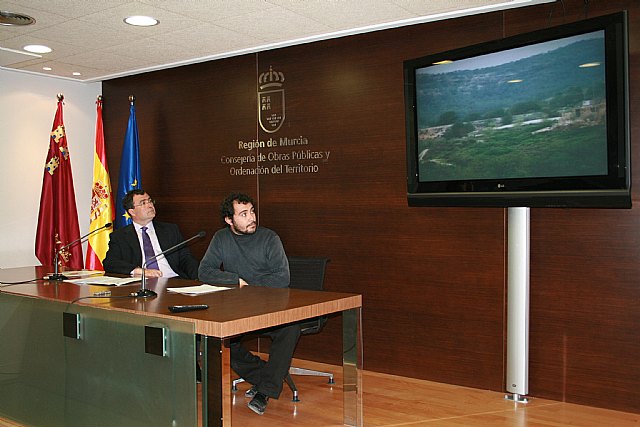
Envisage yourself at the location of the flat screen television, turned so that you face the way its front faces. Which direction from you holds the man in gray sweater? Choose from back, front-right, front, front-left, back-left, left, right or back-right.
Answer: front-right

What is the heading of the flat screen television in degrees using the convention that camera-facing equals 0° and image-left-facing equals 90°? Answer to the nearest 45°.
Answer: approximately 45°

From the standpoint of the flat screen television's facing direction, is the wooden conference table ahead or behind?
ahead

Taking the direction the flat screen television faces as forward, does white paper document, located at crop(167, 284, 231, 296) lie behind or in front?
in front

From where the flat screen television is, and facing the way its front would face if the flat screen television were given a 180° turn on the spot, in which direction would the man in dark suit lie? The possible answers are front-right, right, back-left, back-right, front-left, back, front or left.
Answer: back-left

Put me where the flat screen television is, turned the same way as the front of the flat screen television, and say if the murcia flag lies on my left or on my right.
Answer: on my right

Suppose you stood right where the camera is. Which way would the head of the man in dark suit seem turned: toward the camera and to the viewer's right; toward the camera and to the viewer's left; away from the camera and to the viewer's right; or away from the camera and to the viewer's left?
toward the camera and to the viewer's right

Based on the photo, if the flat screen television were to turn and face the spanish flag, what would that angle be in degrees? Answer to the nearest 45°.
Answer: approximately 45° to its right

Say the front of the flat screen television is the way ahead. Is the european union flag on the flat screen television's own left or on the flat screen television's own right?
on the flat screen television's own right
